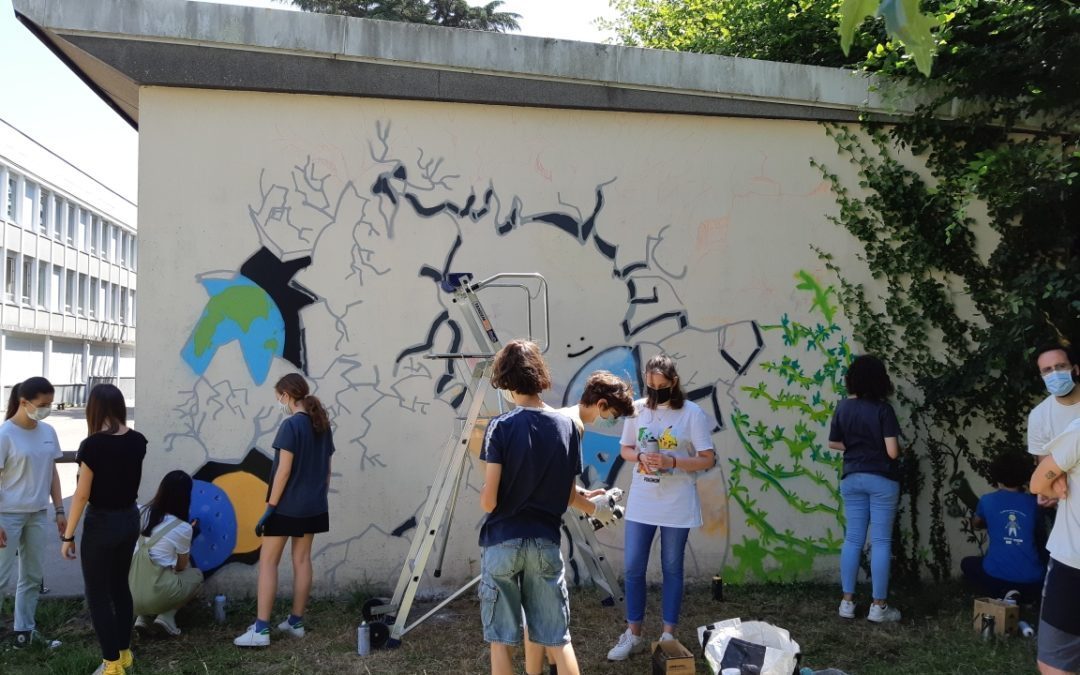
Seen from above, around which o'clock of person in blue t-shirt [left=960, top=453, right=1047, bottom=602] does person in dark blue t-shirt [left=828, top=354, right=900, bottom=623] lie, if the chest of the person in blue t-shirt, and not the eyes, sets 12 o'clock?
The person in dark blue t-shirt is roughly at 8 o'clock from the person in blue t-shirt.

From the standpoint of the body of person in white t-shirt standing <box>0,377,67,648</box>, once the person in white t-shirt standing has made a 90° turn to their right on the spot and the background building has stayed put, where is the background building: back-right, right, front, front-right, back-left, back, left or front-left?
back-right

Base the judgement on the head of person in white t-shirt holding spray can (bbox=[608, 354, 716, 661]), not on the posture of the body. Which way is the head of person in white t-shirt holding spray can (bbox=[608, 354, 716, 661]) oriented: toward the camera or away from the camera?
toward the camera

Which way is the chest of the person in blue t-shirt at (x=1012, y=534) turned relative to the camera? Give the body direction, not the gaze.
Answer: away from the camera

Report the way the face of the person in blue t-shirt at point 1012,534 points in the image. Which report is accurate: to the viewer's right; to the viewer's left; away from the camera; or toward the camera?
away from the camera

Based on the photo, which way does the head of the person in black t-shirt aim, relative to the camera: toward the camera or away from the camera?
away from the camera

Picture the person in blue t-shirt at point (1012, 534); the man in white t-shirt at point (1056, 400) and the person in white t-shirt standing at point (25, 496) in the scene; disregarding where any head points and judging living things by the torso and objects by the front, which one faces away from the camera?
the person in blue t-shirt

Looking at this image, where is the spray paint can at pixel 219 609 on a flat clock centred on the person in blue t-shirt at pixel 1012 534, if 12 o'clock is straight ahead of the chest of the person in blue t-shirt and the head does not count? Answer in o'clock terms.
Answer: The spray paint can is roughly at 8 o'clock from the person in blue t-shirt.

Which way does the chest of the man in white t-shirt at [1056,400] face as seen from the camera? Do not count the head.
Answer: toward the camera

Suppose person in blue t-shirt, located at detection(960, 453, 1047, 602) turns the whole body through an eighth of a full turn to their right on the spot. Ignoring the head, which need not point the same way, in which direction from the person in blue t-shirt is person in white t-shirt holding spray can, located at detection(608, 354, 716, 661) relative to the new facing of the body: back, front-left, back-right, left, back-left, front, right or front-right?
back
